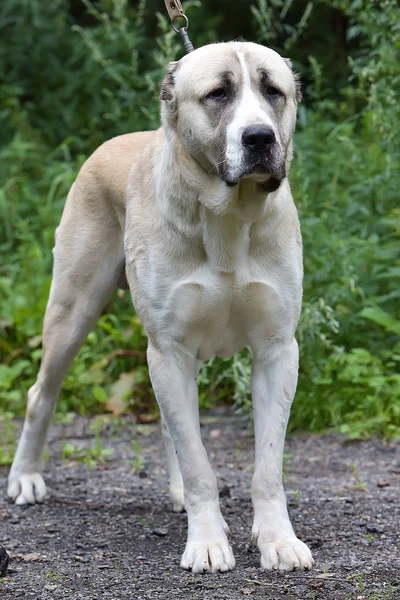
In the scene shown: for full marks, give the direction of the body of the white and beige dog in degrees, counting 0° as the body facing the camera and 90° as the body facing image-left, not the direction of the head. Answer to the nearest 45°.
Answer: approximately 315°
